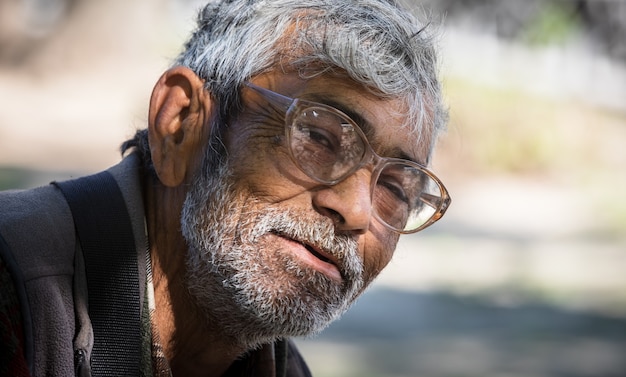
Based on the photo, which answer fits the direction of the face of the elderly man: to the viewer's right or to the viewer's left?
to the viewer's right

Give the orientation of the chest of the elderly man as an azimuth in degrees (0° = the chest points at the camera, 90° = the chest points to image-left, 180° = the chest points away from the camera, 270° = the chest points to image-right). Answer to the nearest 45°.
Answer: approximately 315°
